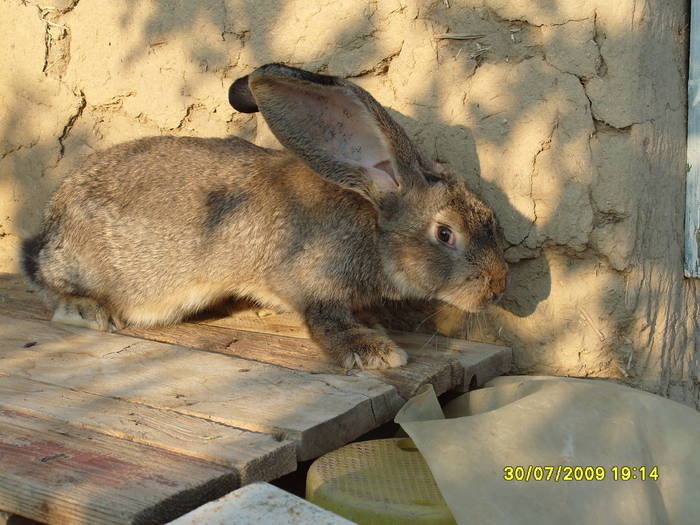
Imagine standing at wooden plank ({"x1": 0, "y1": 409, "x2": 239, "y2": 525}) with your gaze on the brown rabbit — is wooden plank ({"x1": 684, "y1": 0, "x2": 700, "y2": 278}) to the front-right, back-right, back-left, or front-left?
front-right

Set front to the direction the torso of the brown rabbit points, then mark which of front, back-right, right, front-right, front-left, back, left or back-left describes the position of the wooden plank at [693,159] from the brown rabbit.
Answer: front

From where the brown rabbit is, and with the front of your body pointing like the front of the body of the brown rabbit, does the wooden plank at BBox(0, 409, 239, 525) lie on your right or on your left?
on your right

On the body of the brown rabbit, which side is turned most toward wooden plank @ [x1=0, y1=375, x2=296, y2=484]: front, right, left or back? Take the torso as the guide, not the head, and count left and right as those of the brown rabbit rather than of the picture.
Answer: right

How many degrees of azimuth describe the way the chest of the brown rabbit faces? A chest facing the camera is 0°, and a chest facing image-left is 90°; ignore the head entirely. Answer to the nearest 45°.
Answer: approximately 270°
